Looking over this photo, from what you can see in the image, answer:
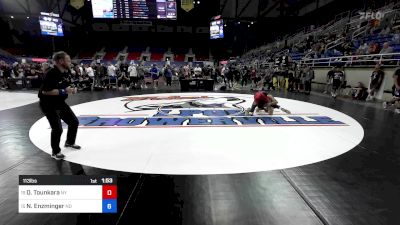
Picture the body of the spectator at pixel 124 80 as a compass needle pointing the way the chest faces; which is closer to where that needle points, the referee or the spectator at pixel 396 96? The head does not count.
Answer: the referee

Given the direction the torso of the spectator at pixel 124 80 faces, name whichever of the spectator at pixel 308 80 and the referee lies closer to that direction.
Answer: the referee

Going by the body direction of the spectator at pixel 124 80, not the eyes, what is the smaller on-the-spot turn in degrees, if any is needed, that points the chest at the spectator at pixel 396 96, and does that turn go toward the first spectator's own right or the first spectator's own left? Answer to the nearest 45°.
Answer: approximately 45° to the first spectator's own left

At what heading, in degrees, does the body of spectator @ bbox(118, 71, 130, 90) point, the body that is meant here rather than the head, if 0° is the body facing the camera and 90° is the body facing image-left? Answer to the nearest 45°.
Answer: approximately 0°

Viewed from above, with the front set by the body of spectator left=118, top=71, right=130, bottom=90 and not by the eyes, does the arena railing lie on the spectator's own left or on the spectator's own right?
on the spectator's own left

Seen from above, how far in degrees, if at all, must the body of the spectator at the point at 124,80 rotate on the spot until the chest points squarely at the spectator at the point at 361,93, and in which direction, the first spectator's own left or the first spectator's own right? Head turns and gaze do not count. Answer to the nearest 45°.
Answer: approximately 45° to the first spectator's own left

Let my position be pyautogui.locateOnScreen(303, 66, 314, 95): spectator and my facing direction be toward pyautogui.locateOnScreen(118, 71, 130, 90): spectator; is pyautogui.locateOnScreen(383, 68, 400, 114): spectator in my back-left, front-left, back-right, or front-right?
back-left

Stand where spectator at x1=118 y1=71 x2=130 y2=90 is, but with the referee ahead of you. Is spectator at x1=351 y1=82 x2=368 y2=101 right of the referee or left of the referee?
left

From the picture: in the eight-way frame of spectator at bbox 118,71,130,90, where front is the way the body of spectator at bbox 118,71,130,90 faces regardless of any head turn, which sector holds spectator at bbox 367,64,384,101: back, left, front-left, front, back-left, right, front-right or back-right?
front-left

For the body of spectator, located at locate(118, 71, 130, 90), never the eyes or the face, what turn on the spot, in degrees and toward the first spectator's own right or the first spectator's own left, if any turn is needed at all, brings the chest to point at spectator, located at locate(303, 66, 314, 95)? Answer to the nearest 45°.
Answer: approximately 45° to the first spectator's own left

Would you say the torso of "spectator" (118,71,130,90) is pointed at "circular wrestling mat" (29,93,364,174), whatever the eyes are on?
yes
